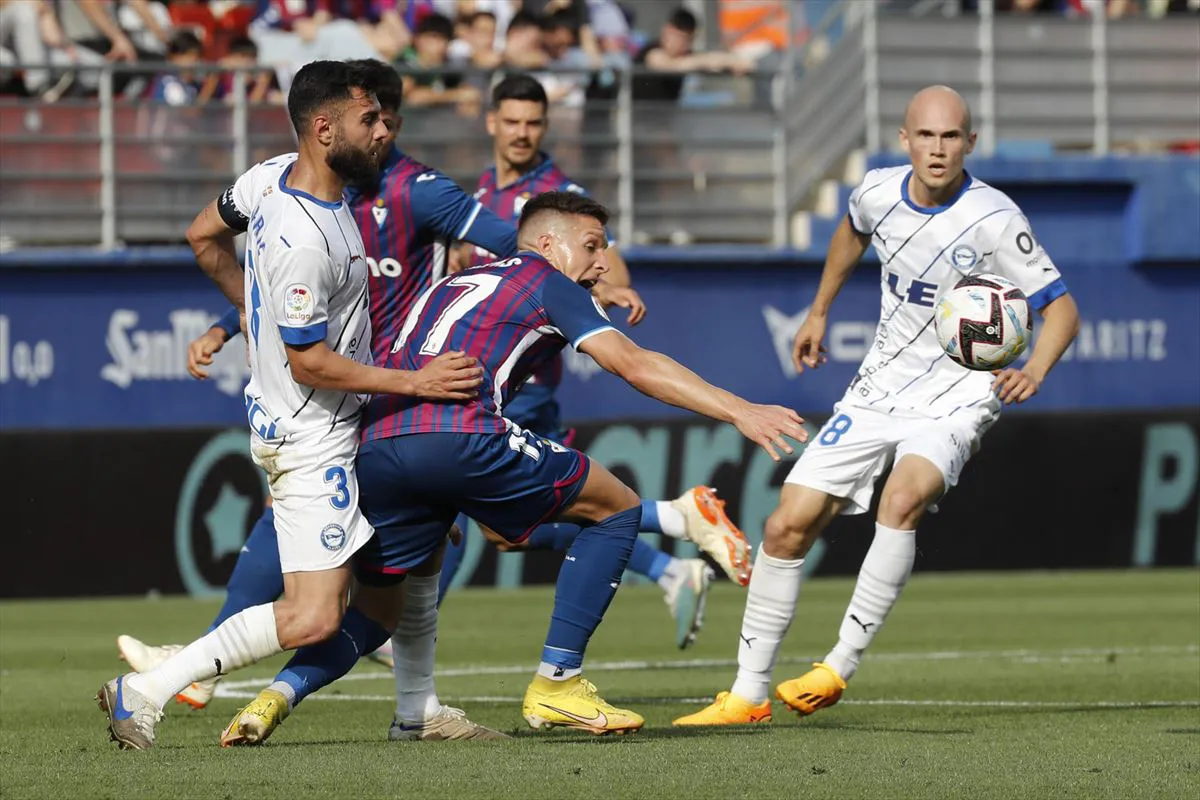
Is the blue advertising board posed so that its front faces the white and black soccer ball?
yes

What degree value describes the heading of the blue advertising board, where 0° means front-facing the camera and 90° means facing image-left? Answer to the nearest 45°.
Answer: approximately 0°
